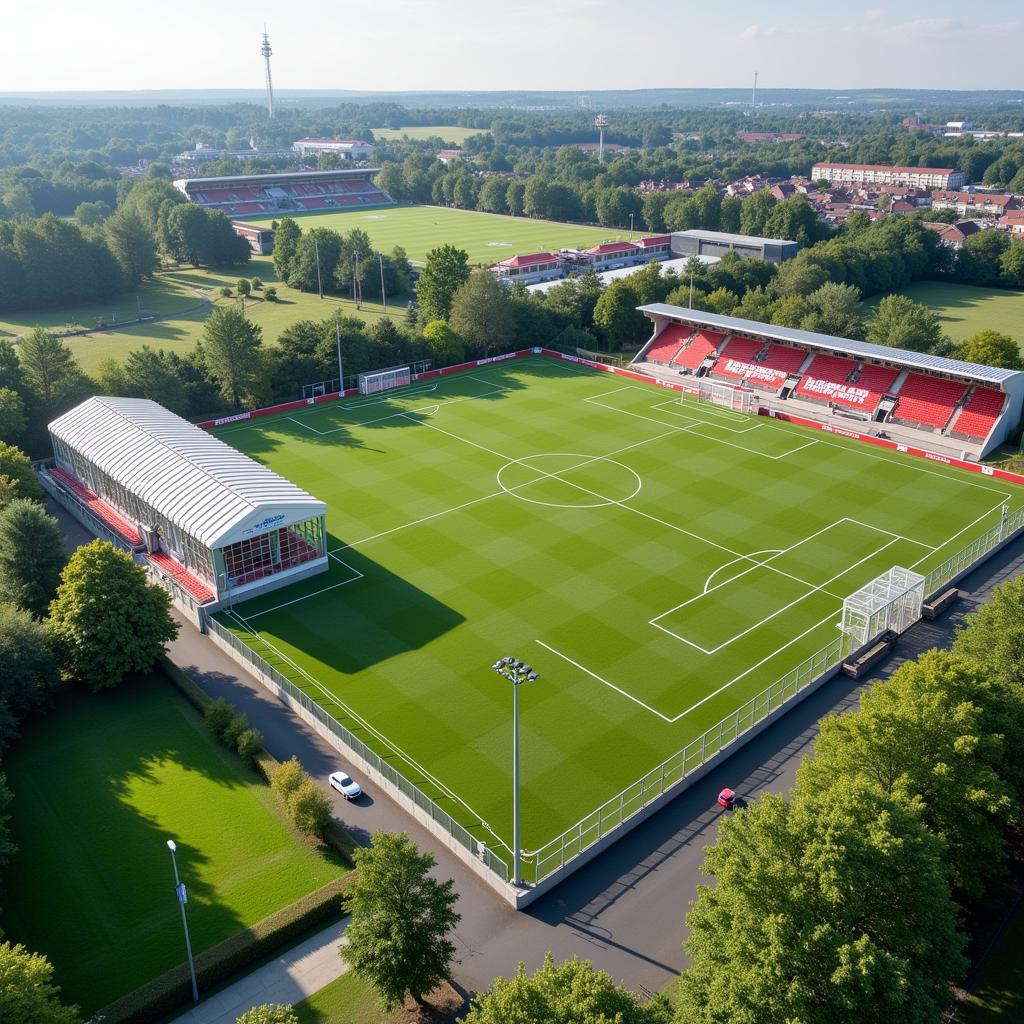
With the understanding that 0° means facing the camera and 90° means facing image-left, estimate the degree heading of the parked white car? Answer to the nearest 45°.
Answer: approximately 315°

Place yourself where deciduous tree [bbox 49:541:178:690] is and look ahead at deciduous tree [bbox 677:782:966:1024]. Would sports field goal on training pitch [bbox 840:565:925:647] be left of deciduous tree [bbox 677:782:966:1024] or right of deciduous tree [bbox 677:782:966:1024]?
left

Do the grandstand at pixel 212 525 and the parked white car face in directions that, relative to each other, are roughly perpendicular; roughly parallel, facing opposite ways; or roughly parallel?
roughly perpendicular

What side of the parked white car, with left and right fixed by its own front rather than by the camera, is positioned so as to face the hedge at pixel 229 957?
right

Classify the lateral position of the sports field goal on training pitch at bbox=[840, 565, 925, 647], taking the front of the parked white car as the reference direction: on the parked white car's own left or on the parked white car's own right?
on the parked white car's own left

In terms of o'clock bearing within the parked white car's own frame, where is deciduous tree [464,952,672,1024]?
The deciduous tree is roughly at 1 o'clock from the parked white car.

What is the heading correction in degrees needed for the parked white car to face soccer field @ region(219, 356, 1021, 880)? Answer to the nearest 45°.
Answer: approximately 90° to its left

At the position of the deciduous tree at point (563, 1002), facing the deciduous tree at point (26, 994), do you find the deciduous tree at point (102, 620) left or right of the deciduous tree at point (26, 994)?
right

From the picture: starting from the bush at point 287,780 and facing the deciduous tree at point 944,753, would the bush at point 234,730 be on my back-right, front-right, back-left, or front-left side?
back-left
